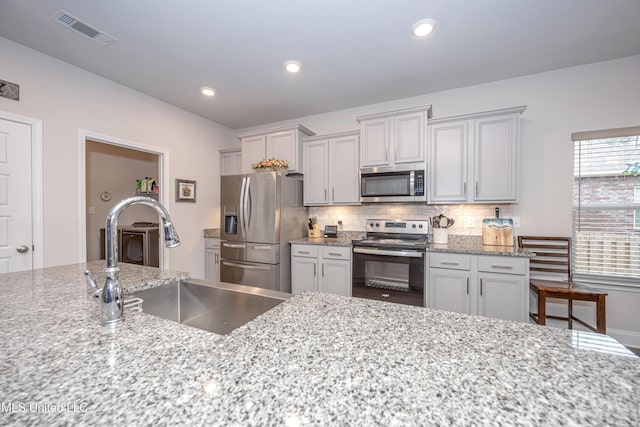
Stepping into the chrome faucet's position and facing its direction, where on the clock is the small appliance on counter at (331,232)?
The small appliance on counter is roughly at 11 o'clock from the chrome faucet.

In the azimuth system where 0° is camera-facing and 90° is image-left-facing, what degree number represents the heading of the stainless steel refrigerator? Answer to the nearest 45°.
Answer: approximately 45°

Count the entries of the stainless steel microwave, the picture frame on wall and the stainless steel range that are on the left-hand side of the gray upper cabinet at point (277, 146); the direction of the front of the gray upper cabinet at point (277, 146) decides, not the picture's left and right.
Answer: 2

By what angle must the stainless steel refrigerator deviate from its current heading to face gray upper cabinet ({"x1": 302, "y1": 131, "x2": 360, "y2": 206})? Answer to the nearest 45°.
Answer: approximately 135° to its left

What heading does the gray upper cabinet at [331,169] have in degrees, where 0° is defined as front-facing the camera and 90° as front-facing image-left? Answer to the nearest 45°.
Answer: approximately 45°

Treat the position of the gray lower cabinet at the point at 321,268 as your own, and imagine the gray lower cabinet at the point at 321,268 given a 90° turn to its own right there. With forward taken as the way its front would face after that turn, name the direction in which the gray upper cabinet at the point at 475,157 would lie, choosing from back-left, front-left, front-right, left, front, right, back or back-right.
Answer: back-right

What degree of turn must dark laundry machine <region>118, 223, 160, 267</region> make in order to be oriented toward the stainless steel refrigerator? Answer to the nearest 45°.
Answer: approximately 90° to its left

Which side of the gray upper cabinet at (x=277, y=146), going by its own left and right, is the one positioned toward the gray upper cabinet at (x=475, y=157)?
left

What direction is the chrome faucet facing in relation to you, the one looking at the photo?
facing to the right of the viewer

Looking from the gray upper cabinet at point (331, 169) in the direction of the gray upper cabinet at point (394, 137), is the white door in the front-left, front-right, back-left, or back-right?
back-right
